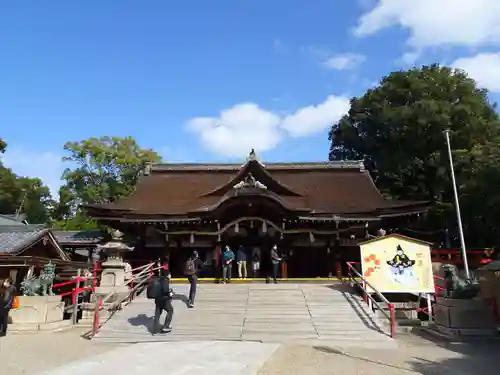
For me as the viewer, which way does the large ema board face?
facing the viewer

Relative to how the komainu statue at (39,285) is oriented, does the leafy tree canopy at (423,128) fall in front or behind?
in front

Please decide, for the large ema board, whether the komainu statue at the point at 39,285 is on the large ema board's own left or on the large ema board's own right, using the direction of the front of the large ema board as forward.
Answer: on the large ema board's own right

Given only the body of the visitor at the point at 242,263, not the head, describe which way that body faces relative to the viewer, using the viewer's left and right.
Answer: facing away from the viewer

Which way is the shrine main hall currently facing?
toward the camera

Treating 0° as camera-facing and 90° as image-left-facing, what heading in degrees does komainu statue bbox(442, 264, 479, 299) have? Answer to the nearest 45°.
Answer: approximately 90°

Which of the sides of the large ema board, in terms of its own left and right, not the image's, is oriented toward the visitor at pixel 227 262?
right

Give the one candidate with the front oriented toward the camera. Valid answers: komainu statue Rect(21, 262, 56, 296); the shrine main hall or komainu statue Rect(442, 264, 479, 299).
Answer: the shrine main hall

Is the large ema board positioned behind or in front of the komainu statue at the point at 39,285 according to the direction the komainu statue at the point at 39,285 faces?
in front

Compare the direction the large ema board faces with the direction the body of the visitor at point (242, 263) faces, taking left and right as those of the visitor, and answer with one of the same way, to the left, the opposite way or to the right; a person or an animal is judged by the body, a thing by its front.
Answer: the opposite way
